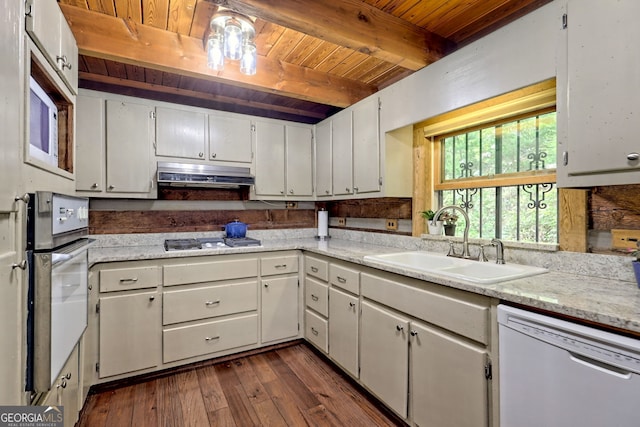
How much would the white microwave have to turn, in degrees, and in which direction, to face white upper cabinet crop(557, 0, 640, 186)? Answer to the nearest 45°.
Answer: approximately 45° to its right

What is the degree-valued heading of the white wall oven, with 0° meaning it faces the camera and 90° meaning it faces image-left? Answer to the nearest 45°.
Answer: approximately 270°

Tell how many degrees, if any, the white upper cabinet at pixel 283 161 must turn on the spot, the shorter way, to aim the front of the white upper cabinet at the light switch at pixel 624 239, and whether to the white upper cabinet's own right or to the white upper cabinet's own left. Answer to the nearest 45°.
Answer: approximately 45° to the white upper cabinet's own left

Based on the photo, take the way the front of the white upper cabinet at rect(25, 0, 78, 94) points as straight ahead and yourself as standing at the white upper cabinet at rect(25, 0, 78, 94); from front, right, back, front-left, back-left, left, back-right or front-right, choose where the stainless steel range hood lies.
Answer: front-left

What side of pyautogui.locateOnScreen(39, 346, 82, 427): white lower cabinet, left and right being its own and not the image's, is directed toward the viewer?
right

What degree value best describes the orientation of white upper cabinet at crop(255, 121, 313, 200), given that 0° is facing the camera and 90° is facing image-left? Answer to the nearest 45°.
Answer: approximately 0°

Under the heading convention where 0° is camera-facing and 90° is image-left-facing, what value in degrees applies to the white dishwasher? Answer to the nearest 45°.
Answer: approximately 45°

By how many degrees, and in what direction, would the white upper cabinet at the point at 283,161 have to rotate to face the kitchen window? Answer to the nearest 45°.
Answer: approximately 45° to its left

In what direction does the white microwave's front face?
to the viewer's right

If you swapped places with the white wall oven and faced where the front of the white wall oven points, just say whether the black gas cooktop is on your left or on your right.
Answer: on your left
